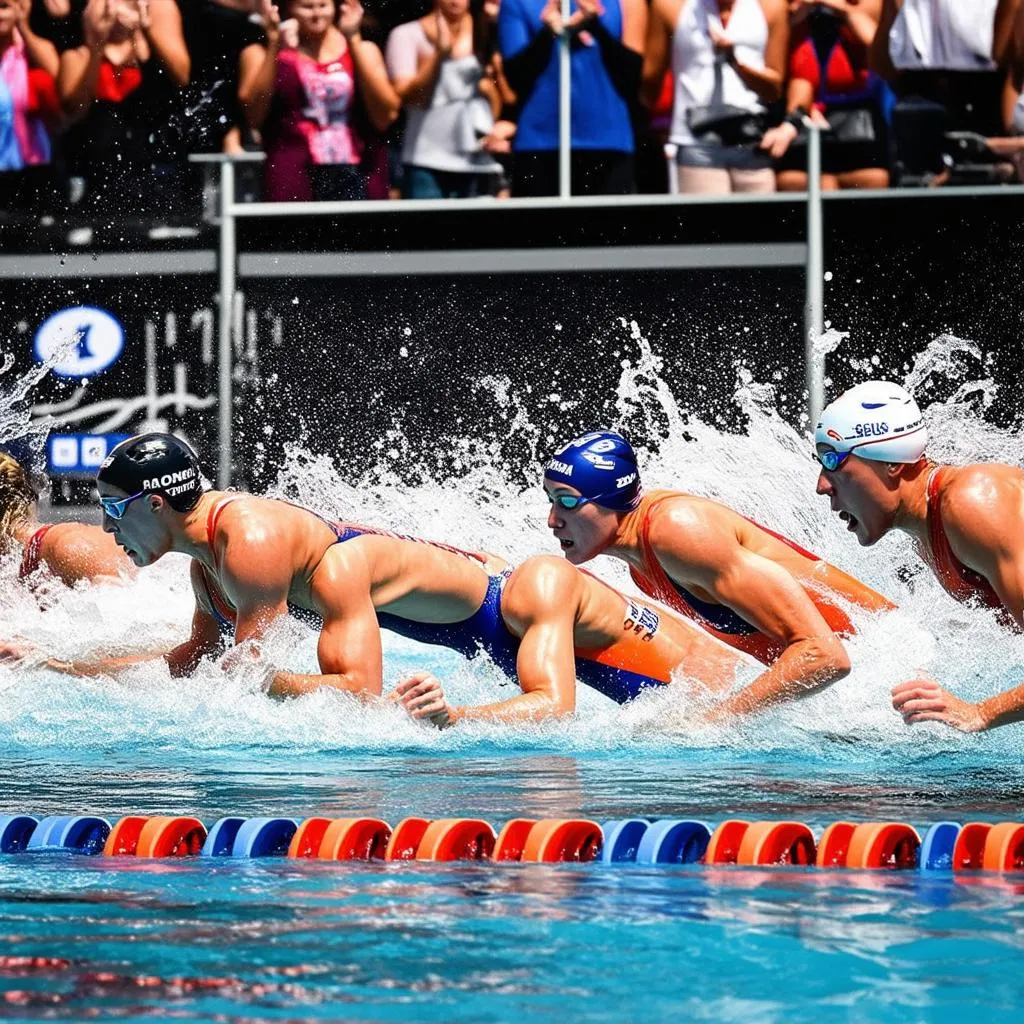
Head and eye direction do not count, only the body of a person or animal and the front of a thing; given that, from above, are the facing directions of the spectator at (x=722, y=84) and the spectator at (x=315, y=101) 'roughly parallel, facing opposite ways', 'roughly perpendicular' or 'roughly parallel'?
roughly parallel

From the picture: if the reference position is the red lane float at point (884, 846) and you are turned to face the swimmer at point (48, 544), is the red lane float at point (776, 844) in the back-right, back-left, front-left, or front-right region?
front-left

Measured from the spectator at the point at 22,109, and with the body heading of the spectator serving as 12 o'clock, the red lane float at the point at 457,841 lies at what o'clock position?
The red lane float is roughly at 12 o'clock from the spectator.

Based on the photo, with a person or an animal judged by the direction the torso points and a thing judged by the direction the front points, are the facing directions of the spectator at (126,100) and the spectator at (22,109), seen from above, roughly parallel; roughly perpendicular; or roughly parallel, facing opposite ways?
roughly parallel

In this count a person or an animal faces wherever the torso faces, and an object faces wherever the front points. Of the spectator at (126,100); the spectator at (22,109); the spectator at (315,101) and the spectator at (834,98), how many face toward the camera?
4

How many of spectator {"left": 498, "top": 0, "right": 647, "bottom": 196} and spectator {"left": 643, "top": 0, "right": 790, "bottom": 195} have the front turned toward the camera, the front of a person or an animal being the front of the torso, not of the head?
2

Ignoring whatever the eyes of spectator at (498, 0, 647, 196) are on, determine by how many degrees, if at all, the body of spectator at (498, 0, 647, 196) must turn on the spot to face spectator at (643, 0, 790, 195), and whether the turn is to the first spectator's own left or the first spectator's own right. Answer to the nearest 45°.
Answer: approximately 90° to the first spectator's own left

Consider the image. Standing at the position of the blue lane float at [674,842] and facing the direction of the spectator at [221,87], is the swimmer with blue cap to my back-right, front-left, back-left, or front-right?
front-right

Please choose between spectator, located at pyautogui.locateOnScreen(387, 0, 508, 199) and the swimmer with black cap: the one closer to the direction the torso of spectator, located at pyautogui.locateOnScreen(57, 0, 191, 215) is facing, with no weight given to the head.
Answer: the swimmer with black cap

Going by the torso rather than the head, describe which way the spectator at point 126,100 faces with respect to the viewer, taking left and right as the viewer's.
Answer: facing the viewer

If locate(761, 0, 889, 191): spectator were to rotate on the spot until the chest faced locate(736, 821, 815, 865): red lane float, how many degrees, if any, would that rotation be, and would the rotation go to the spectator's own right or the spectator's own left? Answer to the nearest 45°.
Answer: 0° — they already face it

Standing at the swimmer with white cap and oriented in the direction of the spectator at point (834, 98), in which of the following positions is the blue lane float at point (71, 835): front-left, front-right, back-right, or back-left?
back-left

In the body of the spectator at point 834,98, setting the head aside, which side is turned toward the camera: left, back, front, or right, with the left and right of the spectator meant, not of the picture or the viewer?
front

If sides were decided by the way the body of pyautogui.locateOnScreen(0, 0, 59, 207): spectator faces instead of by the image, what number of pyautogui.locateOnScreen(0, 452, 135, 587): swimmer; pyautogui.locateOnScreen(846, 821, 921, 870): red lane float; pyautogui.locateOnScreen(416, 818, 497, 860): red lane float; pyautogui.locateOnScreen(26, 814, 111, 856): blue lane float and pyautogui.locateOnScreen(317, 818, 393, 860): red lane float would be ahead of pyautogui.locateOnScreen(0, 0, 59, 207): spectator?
5

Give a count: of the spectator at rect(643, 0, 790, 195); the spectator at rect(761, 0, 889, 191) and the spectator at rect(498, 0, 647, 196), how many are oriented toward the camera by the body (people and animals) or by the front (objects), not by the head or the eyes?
3
